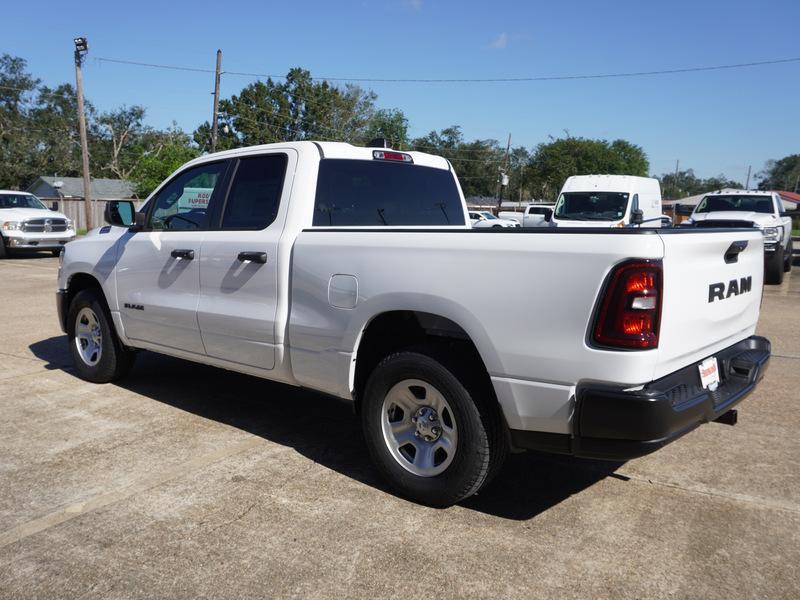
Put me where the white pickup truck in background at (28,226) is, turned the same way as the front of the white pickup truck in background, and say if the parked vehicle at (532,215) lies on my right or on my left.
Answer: on my left

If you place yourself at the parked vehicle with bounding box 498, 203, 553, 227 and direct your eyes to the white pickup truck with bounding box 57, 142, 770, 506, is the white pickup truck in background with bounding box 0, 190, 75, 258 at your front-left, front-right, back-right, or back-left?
front-right

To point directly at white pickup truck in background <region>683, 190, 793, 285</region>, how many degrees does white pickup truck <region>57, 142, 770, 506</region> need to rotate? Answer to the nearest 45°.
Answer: approximately 90° to its right

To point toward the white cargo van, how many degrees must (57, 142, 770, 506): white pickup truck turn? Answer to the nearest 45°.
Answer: approximately 45° to its right

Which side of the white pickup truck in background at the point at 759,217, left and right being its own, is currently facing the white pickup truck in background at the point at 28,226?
right

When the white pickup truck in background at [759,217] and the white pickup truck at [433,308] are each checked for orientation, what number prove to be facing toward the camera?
1

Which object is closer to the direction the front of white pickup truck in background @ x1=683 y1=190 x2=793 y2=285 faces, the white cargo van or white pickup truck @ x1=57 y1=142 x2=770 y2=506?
the white pickup truck

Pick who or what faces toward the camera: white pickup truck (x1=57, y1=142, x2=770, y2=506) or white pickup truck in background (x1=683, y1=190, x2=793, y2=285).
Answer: the white pickup truck in background

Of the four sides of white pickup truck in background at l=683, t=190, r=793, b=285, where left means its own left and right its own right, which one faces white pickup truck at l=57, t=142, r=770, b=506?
front

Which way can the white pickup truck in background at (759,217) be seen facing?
toward the camera

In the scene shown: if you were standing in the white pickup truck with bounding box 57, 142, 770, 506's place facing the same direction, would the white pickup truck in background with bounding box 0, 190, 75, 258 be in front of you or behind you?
in front

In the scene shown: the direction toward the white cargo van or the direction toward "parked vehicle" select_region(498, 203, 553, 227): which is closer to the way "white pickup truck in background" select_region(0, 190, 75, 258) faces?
the white cargo van

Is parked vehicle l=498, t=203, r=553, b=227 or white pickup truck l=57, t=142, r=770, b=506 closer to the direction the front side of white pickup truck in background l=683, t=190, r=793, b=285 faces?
the white pickup truck

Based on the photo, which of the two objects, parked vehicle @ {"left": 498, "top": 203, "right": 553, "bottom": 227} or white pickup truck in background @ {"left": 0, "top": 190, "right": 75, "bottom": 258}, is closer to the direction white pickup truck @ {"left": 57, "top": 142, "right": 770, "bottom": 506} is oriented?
the white pickup truck in background

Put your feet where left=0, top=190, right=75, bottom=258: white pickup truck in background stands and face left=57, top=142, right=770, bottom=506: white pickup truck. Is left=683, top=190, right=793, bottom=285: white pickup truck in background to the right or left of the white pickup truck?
left
